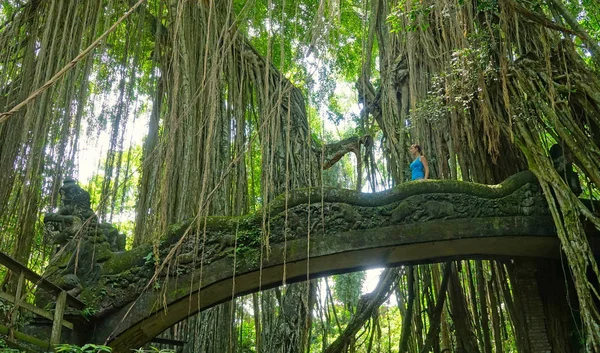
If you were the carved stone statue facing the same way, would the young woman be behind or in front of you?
behind
